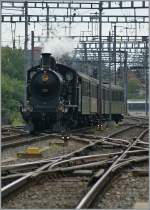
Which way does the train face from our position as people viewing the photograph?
facing the viewer and to the left of the viewer
